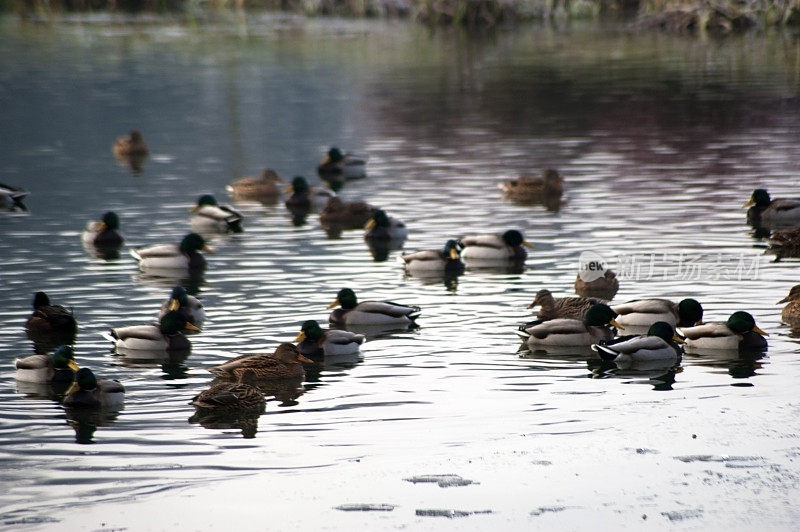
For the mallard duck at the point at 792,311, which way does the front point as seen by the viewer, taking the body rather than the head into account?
to the viewer's left

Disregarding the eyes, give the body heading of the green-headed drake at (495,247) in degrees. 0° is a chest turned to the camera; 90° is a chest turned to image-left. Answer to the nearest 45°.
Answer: approximately 270°

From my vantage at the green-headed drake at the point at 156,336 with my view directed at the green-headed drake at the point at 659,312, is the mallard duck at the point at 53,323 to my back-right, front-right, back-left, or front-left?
back-left

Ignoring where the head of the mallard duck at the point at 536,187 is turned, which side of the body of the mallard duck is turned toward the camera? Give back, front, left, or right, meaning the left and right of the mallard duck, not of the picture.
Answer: right

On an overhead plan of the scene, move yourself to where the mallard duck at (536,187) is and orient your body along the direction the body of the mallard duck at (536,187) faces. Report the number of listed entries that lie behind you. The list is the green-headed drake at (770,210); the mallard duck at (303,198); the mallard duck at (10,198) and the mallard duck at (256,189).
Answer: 3

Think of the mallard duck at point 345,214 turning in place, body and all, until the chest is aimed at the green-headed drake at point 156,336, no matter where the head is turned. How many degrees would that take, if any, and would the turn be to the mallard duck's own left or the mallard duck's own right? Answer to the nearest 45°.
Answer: approximately 90° to the mallard duck's own left

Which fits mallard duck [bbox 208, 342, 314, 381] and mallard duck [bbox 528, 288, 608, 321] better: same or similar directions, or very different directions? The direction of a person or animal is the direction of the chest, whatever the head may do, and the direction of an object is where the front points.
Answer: very different directions

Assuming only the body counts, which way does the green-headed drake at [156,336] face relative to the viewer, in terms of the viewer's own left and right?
facing to the right of the viewer

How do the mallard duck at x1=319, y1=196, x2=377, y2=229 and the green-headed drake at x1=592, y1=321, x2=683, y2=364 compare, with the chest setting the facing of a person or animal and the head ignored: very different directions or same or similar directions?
very different directions

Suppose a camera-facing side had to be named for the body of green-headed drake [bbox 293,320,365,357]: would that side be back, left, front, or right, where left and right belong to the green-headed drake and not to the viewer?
left

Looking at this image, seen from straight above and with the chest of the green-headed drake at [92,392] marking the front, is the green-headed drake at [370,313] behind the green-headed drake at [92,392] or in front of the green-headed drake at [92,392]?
behind

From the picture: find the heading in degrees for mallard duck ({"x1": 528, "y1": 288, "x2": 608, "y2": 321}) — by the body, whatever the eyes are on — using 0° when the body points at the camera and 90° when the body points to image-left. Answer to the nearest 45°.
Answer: approximately 90°

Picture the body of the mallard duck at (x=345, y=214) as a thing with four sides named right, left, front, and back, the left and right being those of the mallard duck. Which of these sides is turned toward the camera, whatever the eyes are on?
left

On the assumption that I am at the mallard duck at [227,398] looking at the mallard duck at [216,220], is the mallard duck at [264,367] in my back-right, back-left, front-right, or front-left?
front-right

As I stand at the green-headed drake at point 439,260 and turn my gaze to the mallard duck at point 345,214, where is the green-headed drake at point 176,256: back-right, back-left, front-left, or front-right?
front-left

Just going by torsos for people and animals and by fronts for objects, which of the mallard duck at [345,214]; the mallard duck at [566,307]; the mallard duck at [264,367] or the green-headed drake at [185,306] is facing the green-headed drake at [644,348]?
the mallard duck at [264,367]

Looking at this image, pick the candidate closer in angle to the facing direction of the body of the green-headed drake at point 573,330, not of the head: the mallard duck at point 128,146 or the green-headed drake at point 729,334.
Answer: the green-headed drake
